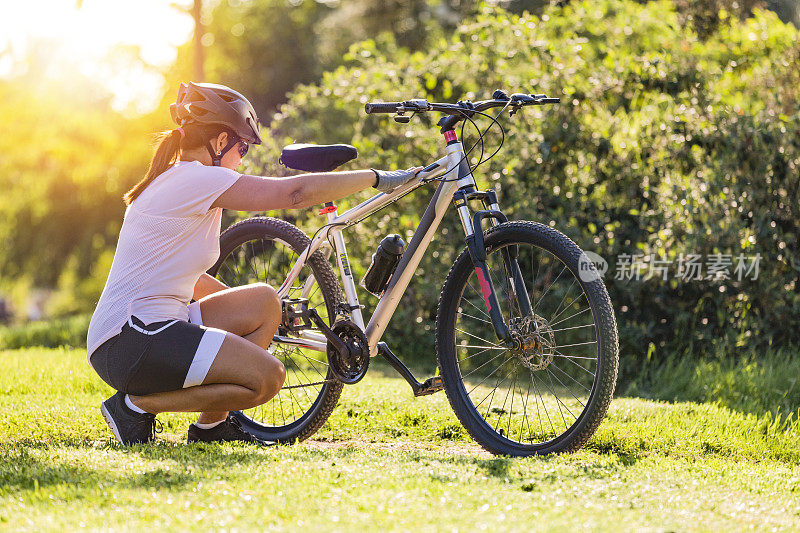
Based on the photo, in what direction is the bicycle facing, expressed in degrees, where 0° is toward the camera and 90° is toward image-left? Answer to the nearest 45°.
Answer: approximately 315°

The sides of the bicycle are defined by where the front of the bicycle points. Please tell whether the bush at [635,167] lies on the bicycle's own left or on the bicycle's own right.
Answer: on the bicycle's own left
